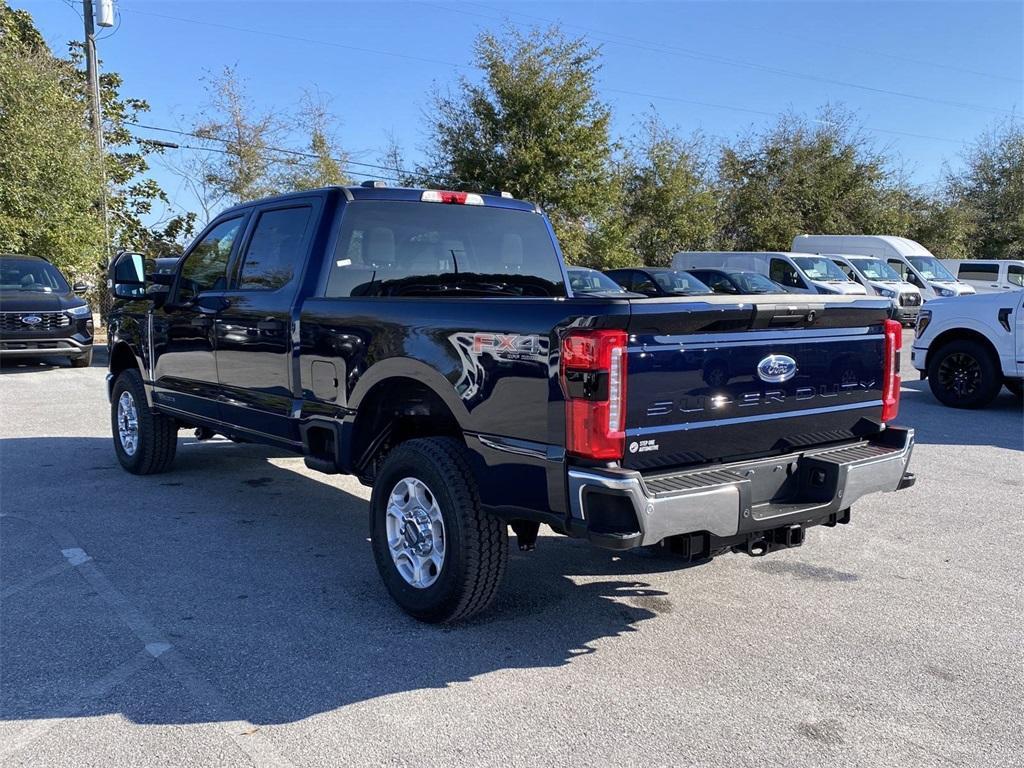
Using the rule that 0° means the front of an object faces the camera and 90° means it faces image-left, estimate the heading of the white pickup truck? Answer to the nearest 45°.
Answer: approximately 90°

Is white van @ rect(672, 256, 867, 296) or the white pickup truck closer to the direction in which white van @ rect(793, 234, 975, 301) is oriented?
the white pickup truck

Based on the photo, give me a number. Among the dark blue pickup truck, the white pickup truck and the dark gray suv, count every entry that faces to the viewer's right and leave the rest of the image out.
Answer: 0

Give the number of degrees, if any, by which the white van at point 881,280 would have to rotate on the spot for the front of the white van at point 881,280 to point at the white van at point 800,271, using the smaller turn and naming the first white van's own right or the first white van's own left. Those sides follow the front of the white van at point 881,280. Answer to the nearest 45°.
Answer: approximately 90° to the first white van's own right

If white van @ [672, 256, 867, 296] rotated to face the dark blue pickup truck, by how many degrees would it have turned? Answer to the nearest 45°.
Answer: approximately 45° to its right

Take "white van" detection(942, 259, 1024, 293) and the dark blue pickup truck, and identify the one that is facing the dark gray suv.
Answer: the dark blue pickup truck

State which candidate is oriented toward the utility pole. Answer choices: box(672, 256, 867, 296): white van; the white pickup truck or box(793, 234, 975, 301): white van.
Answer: the white pickup truck

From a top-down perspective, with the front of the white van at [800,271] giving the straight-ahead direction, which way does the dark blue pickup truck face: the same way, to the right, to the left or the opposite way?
the opposite way

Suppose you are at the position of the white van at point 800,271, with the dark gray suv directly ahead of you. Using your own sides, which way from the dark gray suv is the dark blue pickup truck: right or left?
left

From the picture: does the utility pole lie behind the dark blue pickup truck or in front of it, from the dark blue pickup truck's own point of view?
in front

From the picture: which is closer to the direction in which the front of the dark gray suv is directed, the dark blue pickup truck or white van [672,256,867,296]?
the dark blue pickup truck

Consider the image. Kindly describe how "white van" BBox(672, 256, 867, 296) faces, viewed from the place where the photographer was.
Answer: facing the viewer and to the right of the viewer

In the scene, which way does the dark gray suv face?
toward the camera

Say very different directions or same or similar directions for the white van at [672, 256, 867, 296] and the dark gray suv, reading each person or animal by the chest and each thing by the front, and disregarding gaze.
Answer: same or similar directions

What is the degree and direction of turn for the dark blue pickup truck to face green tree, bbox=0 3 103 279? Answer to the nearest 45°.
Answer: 0° — it already faces it

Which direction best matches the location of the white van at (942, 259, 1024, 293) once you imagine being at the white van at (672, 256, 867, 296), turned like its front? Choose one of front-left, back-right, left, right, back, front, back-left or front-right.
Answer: left
